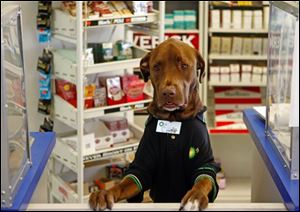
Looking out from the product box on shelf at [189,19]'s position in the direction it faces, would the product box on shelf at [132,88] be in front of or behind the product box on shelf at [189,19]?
in front

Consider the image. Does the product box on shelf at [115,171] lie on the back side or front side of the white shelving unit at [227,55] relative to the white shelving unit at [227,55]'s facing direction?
on the front side

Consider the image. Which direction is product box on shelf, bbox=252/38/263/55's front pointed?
toward the camera

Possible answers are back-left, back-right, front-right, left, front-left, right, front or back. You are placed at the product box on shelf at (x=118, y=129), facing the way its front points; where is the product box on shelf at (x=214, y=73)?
back-left

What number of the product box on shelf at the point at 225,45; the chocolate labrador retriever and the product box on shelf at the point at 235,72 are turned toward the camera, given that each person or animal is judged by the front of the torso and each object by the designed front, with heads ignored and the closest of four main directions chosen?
3

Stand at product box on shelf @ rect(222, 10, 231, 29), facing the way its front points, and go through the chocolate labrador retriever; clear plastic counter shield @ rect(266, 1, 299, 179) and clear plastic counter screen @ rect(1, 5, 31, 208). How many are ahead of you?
3

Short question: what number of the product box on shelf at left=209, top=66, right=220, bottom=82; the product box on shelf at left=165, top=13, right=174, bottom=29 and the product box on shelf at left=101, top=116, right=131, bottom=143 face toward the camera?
3

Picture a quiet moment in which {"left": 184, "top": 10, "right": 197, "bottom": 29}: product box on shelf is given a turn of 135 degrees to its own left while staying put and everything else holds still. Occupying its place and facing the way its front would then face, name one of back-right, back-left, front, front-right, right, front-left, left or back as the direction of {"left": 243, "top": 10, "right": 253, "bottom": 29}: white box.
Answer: front-right

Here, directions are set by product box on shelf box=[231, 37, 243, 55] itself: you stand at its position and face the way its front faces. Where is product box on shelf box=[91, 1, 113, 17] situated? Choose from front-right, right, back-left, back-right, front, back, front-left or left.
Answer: front-right

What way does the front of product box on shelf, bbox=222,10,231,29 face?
toward the camera
